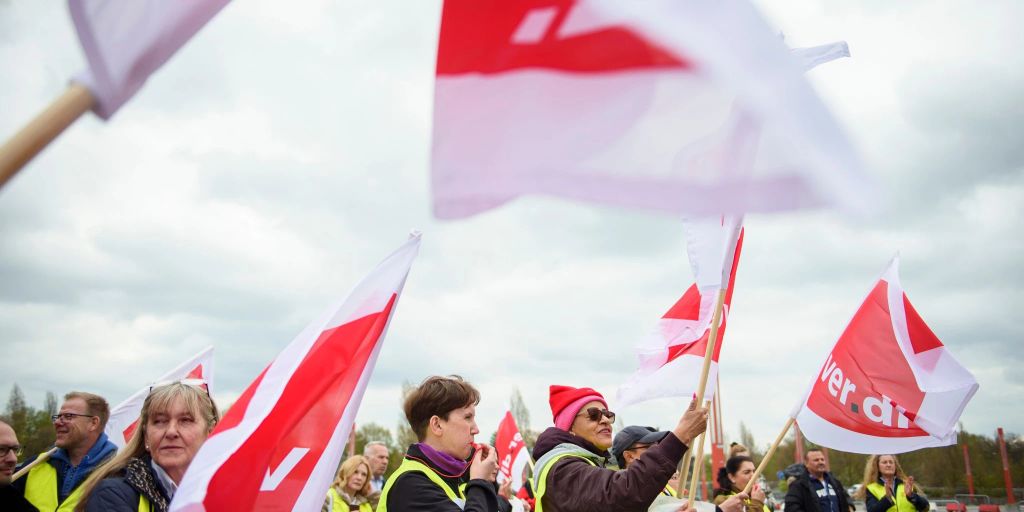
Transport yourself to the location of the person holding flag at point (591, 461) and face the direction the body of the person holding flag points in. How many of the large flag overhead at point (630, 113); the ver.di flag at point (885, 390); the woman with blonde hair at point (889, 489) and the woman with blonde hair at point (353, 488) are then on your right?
1

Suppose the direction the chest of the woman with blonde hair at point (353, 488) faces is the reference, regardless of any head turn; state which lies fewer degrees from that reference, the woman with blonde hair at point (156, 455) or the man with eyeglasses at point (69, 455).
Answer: the woman with blonde hair

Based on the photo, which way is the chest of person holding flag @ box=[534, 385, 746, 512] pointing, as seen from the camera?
to the viewer's right

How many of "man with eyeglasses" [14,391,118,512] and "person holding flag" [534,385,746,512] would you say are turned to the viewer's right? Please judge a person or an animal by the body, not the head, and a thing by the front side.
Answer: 1

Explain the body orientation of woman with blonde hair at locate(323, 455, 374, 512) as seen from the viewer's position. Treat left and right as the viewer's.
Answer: facing the viewer and to the right of the viewer

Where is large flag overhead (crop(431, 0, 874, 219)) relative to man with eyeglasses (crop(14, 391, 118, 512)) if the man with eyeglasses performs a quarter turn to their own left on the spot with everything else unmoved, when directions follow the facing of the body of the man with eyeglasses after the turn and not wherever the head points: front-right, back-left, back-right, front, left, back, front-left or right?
front-right

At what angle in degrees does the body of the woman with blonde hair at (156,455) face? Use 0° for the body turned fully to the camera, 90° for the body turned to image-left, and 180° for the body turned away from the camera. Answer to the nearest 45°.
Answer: approximately 315°

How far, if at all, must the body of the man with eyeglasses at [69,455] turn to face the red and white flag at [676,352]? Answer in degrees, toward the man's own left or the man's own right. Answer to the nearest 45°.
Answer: approximately 90° to the man's own left

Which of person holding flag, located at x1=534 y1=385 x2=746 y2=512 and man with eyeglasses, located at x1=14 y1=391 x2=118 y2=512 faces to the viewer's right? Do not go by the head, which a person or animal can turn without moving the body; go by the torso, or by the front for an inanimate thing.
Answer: the person holding flag

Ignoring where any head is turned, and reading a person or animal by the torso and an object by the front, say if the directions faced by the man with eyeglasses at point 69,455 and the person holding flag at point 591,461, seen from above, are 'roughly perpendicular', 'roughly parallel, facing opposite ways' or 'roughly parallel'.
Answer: roughly perpendicular
